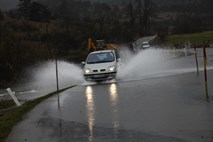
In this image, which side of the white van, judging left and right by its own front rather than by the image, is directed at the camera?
front
